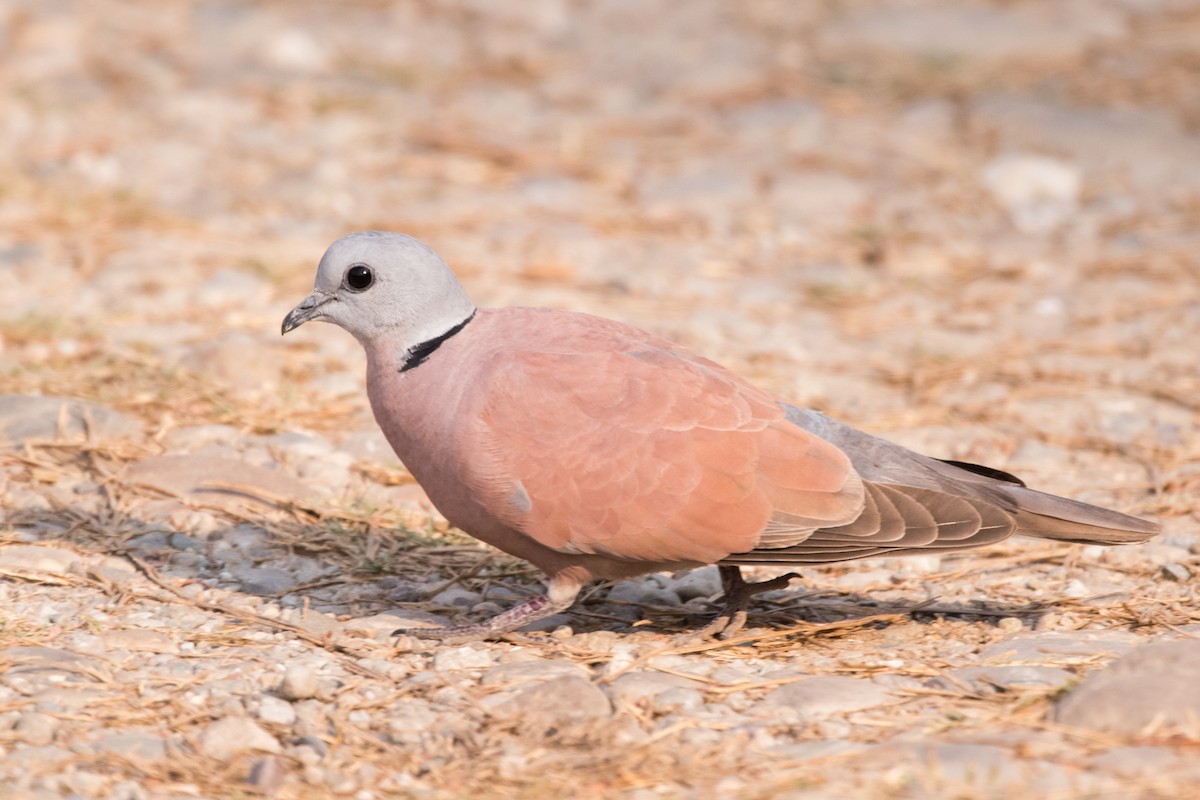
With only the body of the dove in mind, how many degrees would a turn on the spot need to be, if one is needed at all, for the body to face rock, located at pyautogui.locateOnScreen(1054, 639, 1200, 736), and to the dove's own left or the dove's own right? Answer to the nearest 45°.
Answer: approximately 135° to the dove's own left

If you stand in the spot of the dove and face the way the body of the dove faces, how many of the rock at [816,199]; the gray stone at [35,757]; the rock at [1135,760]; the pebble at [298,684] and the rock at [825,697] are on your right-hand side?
1

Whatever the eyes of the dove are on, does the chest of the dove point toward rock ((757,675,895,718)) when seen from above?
no

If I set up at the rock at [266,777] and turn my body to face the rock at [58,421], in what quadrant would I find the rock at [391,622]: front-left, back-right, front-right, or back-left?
front-right

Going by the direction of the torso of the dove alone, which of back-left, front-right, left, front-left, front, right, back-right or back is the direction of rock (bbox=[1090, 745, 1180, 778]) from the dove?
back-left

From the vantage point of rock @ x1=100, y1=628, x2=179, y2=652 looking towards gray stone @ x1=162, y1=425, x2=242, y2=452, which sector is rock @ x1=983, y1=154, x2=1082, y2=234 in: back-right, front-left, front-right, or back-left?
front-right

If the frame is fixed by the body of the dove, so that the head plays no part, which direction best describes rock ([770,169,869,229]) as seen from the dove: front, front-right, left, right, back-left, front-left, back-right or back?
right

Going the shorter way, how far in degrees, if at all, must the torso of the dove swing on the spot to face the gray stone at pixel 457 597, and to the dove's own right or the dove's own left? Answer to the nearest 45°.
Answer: approximately 45° to the dove's own right

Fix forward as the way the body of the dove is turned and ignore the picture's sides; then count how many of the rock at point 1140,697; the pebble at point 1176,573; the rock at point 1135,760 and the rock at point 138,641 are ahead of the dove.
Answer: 1

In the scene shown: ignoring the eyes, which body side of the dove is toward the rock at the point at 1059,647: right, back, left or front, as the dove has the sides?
back

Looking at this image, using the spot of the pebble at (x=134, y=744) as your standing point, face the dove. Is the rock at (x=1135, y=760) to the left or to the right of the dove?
right

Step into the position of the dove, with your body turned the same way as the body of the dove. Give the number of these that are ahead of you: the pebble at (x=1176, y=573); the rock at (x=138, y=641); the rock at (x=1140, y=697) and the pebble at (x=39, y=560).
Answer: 2

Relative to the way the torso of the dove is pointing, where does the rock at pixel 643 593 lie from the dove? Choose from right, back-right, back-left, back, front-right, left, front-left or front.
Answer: right

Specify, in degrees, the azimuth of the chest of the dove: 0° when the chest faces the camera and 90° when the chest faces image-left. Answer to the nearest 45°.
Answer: approximately 90°

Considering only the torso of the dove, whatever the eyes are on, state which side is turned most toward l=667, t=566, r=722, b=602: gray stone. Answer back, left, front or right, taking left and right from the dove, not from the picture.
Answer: right
